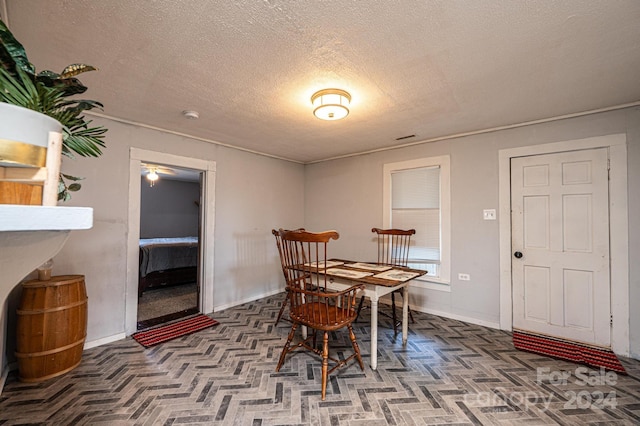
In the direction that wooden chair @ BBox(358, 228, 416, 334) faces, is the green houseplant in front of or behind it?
in front

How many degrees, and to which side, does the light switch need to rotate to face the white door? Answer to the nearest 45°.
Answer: approximately 90° to its left

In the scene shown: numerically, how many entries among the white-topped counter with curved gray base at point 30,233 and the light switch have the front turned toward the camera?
1

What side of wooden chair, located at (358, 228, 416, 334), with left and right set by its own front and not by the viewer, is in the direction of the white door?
left

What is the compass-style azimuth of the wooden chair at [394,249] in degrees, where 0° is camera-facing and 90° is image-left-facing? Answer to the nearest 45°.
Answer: approximately 45°

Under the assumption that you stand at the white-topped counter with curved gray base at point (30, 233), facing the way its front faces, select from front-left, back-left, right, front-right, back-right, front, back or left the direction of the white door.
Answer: front

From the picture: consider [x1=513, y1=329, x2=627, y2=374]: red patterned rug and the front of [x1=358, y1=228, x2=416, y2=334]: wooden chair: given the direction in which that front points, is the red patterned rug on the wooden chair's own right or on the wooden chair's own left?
on the wooden chair's own left

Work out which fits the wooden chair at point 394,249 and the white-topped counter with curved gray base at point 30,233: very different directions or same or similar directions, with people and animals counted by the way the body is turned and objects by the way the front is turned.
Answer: very different directions

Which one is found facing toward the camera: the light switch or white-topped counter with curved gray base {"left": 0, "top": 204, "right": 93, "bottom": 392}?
the light switch

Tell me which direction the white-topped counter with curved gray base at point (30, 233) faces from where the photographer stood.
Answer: facing to the right of the viewer

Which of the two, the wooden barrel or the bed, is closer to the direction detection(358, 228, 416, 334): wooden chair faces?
the wooden barrel

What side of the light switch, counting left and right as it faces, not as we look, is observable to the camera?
front

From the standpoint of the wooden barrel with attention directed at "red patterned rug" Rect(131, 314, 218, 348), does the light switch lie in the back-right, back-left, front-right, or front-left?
front-right
